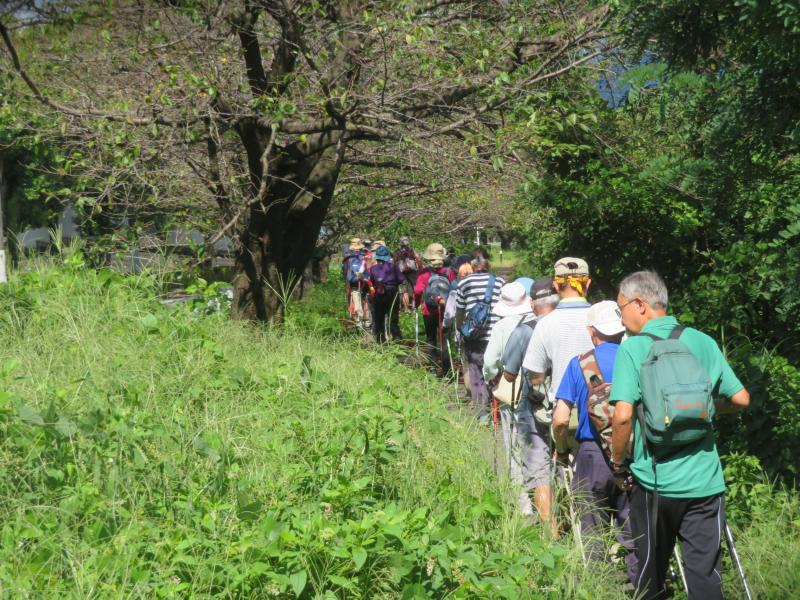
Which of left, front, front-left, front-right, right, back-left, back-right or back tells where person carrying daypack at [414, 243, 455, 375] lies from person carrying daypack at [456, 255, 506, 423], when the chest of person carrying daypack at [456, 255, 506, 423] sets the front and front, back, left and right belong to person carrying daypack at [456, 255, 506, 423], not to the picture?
front

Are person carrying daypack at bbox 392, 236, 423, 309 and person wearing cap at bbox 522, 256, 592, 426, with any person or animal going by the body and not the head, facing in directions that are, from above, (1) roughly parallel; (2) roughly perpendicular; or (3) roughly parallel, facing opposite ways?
roughly parallel

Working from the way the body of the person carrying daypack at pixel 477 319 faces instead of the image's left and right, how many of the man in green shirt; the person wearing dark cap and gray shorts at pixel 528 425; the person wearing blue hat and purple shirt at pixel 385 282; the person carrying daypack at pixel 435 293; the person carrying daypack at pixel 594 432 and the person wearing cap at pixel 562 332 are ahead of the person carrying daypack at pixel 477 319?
2

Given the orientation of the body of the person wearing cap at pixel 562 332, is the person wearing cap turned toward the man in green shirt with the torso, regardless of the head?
no

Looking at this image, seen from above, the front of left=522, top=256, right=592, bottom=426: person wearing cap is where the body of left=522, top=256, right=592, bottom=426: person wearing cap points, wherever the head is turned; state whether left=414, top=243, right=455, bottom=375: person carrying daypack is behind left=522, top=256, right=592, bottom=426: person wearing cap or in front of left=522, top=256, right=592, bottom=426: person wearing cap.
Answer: in front

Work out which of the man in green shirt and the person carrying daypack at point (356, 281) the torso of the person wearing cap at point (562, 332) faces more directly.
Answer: the person carrying daypack

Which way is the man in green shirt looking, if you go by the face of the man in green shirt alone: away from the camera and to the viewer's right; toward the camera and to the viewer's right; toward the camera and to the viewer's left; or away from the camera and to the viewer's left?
away from the camera and to the viewer's left

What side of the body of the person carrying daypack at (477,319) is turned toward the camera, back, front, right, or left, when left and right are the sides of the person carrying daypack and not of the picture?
back

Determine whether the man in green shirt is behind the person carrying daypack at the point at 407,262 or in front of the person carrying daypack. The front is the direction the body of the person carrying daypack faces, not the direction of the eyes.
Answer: behind

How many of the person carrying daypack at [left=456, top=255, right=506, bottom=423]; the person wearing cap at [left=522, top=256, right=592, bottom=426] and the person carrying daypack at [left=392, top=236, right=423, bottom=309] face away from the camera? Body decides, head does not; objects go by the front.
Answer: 3

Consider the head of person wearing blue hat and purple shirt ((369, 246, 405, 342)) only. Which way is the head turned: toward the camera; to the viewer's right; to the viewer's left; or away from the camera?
away from the camera

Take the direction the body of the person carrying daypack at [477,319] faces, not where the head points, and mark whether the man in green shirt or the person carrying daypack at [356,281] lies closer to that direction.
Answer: the person carrying daypack

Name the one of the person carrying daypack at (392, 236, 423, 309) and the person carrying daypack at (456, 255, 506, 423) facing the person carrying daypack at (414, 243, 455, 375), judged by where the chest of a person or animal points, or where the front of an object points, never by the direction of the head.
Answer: the person carrying daypack at (456, 255, 506, 423)

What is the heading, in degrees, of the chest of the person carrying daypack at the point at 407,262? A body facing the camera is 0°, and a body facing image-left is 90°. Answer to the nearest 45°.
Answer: approximately 180°

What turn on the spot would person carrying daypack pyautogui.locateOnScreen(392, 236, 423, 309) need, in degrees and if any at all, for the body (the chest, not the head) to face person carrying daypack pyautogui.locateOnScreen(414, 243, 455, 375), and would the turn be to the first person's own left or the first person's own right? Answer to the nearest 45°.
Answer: approximately 180°

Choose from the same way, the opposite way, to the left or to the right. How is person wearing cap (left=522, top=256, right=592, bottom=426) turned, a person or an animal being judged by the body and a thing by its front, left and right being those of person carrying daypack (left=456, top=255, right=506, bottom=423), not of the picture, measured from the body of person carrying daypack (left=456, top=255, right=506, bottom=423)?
the same way

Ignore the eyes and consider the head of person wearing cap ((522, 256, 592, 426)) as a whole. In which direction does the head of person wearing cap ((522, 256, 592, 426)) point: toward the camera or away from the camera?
away from the camera

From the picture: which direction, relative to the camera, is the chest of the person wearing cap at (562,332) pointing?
away from the camera

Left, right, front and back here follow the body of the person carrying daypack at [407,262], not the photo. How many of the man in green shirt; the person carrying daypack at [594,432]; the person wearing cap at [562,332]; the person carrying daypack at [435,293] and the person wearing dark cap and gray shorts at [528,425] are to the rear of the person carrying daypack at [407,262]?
5
